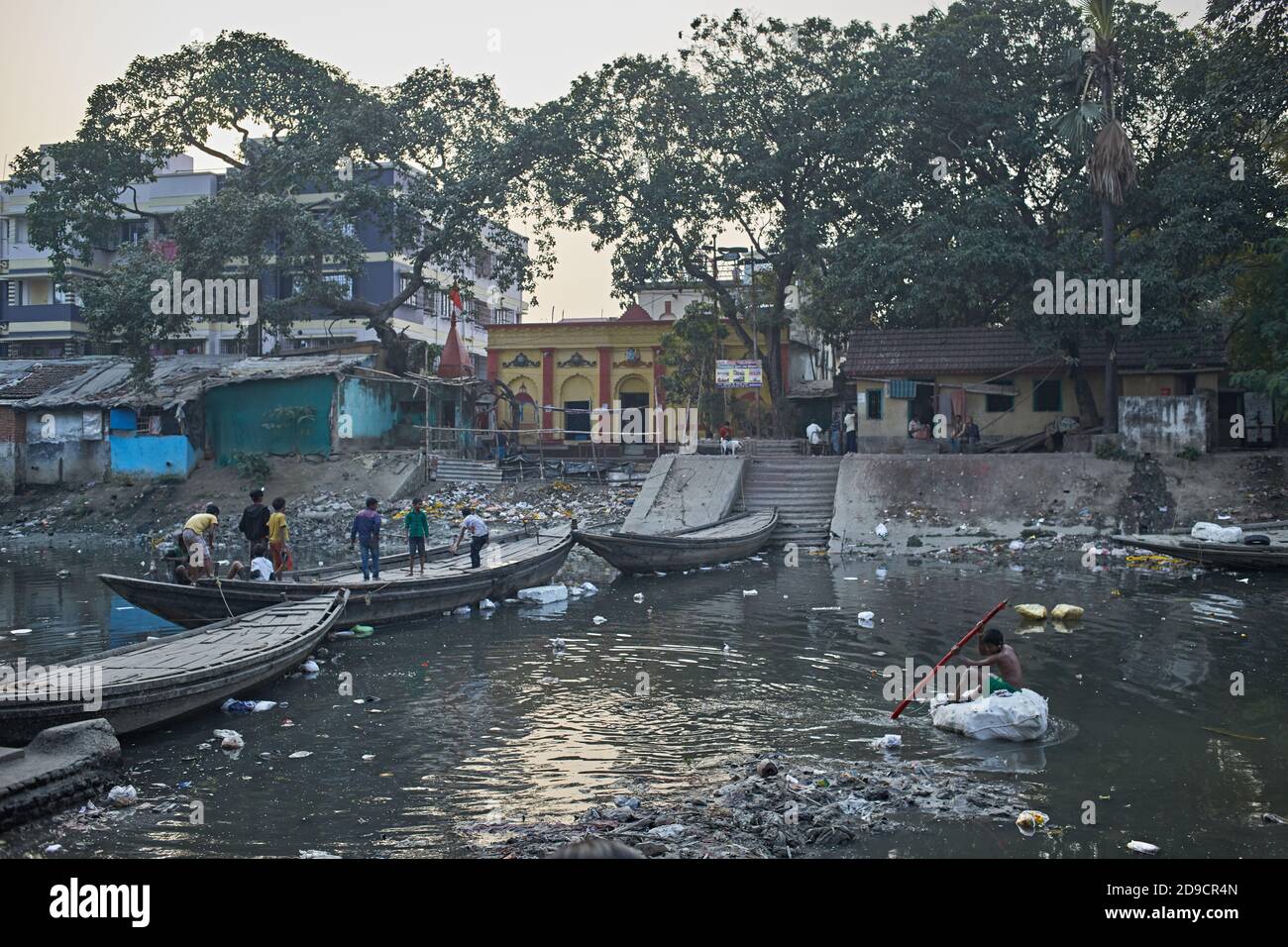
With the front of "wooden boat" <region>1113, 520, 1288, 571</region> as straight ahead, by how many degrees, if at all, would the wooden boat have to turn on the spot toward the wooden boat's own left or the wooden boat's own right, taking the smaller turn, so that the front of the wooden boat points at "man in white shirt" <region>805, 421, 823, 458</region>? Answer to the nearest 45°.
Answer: approximately 45° to the wooden boat's own right

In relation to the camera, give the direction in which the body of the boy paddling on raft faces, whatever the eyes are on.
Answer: to the viewer's left

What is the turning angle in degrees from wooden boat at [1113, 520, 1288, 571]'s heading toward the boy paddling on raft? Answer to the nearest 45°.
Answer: approximately 90° to its left

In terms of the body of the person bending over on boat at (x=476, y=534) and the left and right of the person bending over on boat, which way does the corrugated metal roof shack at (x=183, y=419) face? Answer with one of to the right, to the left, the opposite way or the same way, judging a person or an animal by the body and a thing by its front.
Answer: to the left

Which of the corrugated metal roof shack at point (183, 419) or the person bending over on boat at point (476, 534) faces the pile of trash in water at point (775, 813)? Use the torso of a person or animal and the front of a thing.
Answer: the corrugated metal roof shack

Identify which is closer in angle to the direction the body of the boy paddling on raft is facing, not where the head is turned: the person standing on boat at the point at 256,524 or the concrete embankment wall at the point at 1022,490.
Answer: the person standing on boat

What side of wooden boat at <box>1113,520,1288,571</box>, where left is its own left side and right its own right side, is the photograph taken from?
left

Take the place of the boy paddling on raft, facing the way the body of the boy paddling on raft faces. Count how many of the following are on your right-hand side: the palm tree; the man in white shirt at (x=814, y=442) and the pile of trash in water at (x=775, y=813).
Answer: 2

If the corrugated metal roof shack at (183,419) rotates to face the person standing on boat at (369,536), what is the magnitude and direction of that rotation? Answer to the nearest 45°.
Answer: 0° — it already faces them

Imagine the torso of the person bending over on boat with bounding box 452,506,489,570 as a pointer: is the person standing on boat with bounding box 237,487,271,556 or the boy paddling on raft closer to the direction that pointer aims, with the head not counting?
the person standing on boat

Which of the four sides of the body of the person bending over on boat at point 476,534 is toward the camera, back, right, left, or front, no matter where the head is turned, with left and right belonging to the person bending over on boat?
left

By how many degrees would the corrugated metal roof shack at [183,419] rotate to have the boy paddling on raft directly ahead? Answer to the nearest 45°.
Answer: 0° — it already faces them

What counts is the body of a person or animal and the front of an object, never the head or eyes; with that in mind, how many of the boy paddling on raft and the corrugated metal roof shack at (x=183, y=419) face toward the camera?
1
